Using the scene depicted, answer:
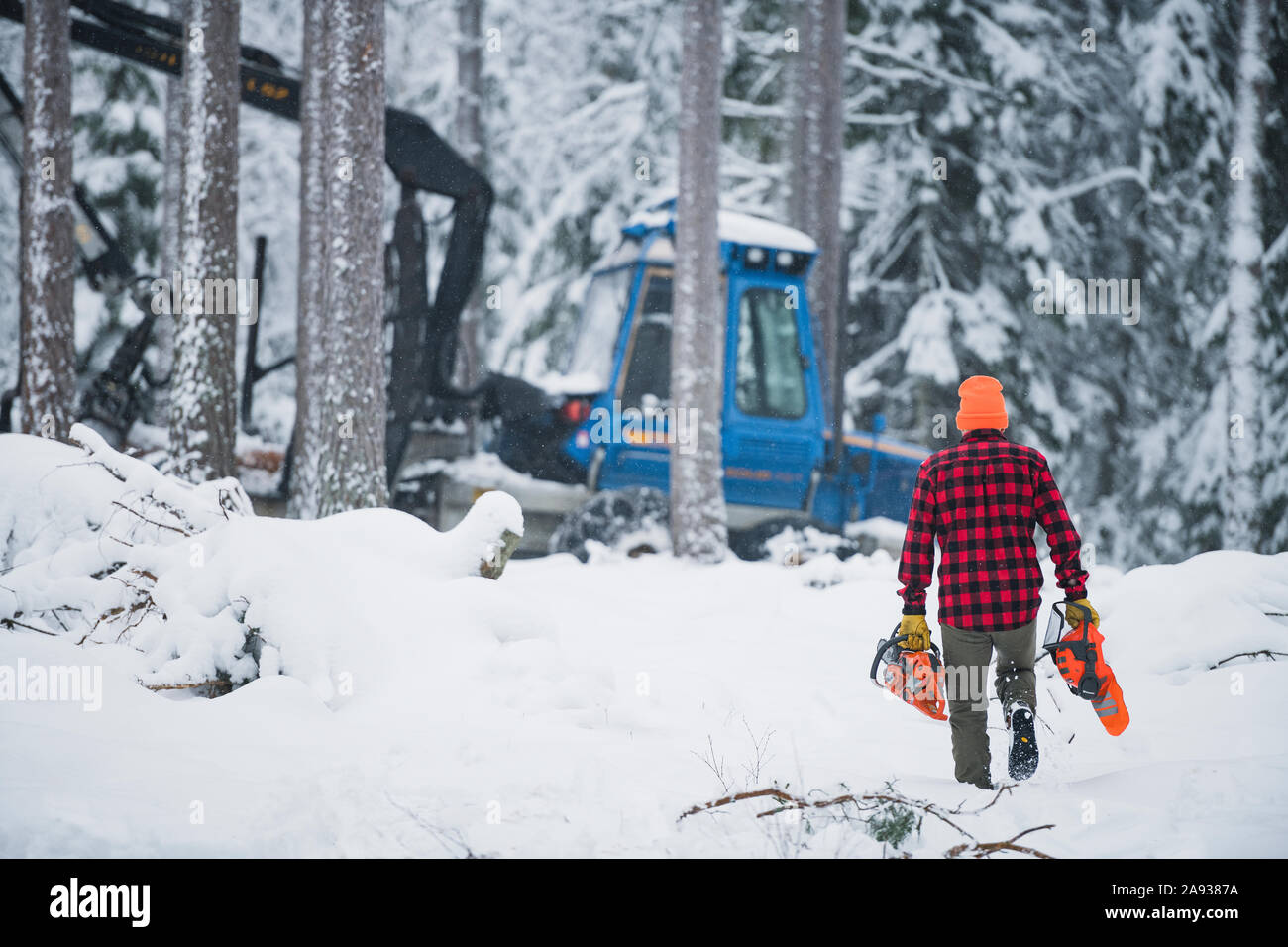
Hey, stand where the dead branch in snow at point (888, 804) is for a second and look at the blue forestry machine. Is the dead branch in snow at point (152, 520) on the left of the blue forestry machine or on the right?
left

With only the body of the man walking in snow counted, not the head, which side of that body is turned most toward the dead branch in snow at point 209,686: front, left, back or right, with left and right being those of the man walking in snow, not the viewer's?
left

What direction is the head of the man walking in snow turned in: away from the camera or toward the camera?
away from the camera

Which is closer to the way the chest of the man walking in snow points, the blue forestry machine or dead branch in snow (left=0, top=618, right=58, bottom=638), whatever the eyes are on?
the blue forestry machine

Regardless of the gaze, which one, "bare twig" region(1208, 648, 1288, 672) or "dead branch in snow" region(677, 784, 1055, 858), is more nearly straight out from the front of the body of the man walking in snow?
the bare twig

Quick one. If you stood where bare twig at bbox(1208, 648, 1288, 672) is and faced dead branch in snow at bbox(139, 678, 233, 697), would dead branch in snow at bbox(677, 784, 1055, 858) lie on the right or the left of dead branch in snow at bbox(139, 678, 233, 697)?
left

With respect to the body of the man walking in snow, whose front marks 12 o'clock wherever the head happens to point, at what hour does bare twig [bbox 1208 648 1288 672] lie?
The bare twig is roughly at 1 o'clock from the man walking in snow.

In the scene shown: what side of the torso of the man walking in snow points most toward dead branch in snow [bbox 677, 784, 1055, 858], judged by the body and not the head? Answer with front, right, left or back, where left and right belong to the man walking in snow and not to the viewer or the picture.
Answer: back

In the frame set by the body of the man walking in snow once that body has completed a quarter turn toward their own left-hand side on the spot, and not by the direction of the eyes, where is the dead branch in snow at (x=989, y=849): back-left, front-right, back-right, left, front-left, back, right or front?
left

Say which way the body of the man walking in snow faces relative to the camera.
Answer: away from the camera
